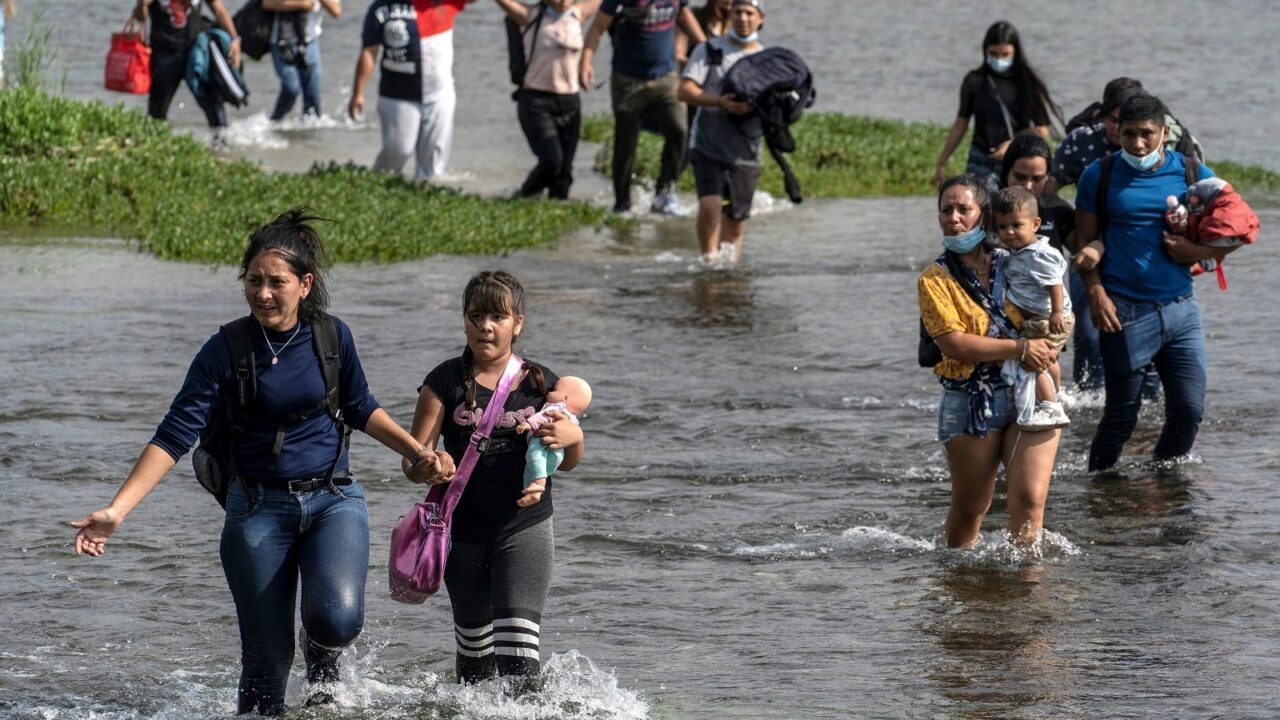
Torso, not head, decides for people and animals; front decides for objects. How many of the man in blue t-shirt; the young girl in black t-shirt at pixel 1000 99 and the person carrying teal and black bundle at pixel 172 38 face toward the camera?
3

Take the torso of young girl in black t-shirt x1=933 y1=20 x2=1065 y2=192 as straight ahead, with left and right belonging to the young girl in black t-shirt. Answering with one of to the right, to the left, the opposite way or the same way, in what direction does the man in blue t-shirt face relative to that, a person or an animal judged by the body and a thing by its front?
the same way

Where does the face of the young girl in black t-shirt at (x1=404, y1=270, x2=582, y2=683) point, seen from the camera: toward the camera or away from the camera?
toward the camera

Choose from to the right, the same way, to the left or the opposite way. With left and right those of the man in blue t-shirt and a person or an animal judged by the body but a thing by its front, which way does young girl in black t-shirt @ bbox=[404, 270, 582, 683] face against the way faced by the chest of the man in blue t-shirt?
the same way

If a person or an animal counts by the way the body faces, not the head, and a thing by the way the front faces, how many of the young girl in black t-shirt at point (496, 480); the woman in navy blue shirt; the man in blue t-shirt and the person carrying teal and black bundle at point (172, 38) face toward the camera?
4

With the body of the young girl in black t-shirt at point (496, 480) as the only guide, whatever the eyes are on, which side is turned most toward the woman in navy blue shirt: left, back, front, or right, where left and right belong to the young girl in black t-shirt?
right

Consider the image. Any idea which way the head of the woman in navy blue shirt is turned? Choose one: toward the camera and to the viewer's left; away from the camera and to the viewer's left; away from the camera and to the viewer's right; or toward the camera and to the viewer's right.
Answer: toward the camera and to the viewer's left

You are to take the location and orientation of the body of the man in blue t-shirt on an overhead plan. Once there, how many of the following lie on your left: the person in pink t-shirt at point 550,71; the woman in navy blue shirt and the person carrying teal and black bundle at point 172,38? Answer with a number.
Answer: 0

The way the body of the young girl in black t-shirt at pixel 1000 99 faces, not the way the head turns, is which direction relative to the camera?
toward the camera

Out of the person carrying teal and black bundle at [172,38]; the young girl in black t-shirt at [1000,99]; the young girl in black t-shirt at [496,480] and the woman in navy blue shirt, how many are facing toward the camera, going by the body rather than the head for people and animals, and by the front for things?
4

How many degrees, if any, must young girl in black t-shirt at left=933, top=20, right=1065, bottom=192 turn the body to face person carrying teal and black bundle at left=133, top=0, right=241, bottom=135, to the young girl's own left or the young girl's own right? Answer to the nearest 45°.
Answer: approximately 135° to the young girl's own right

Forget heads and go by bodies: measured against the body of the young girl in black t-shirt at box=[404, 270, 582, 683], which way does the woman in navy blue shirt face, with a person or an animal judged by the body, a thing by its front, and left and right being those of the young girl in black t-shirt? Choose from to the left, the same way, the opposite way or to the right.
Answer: the same way

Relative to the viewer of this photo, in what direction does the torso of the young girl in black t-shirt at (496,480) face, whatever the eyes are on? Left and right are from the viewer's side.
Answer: facing the viewer

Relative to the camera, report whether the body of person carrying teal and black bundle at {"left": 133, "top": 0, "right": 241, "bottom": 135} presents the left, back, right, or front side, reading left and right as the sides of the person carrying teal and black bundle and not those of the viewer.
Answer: front

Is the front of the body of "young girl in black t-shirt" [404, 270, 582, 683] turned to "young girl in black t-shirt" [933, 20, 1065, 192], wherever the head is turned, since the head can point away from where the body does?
no

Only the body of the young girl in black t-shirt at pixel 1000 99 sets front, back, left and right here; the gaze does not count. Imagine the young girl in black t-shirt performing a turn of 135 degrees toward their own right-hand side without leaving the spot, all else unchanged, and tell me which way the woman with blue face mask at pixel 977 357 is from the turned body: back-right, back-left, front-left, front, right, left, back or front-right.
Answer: back-left
